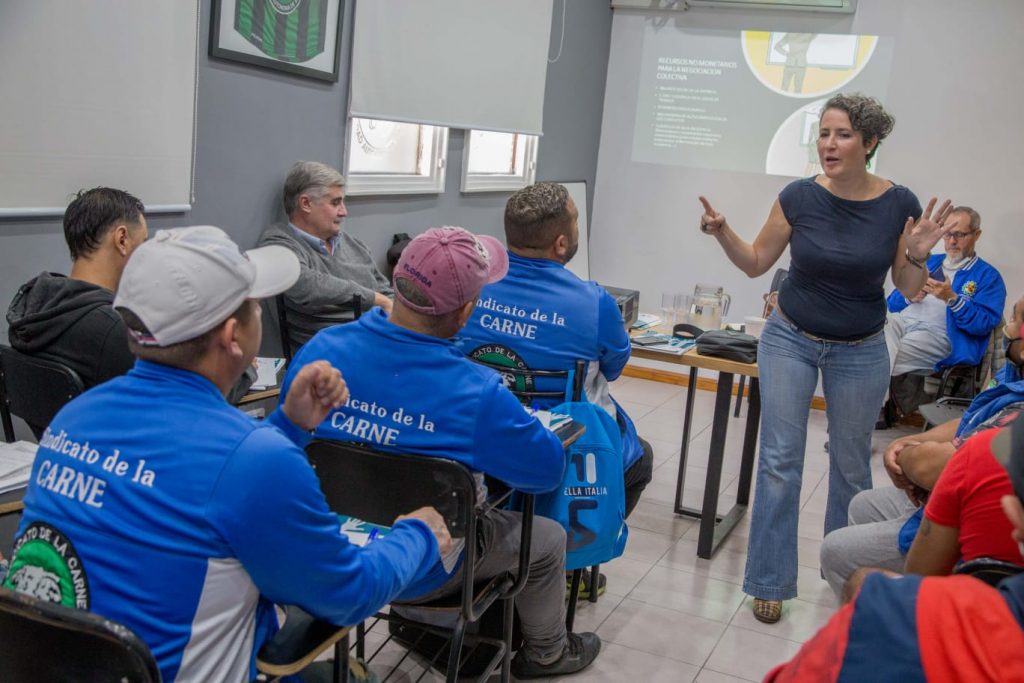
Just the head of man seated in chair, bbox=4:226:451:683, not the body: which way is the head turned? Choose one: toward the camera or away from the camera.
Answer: away from the camera

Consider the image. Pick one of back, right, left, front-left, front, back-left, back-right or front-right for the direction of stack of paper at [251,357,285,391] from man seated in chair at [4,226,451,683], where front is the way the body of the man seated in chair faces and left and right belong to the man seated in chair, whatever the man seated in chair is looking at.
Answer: front-left

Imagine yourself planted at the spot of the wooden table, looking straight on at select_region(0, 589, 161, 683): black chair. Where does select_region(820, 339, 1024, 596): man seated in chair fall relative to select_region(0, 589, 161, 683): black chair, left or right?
left

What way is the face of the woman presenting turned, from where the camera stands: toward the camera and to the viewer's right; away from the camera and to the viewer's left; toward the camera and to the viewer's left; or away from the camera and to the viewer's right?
toward the camera and to the viewer's left

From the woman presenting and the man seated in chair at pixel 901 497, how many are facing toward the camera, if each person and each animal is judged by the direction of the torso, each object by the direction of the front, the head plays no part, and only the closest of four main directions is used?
1

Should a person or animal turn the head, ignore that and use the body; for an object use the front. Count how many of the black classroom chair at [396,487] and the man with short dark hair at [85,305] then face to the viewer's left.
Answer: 0

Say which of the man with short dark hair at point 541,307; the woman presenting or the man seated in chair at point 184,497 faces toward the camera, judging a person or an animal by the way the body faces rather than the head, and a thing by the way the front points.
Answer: the woman presenting

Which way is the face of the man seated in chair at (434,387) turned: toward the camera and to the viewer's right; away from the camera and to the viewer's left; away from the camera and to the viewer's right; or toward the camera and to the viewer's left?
away from the camera and to the viewer's right

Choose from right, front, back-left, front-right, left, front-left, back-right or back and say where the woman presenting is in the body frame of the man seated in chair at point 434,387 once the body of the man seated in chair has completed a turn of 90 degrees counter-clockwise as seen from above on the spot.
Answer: right

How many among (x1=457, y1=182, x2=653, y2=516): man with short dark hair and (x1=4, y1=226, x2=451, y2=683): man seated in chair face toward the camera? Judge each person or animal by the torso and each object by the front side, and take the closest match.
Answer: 0

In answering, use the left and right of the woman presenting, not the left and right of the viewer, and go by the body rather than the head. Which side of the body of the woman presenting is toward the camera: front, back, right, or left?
front

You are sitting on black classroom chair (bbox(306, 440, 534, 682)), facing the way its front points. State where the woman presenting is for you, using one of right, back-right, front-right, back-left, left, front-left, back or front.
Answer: front

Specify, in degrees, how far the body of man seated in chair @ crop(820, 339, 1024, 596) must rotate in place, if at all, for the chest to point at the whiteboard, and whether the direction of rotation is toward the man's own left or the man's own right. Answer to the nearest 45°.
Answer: approximately 45° to the man's own right

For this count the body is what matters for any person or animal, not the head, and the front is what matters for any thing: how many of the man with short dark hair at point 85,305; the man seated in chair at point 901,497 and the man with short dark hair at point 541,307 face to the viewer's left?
1

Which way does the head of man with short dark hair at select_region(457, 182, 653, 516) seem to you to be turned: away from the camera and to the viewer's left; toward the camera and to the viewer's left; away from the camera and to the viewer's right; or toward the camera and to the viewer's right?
away from the camera and to the viewer's right

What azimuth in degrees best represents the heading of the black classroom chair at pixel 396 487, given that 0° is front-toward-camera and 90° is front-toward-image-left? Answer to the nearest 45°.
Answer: approximately 225°

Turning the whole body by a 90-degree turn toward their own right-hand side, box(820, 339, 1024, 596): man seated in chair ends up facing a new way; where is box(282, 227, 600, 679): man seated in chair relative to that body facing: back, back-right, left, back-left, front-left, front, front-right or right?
back-left

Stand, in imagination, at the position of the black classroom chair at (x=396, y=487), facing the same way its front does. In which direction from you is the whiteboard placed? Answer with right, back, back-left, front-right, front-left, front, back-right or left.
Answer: front-left

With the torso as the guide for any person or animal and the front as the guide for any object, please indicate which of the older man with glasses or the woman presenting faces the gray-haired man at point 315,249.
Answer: the older man with glasses
